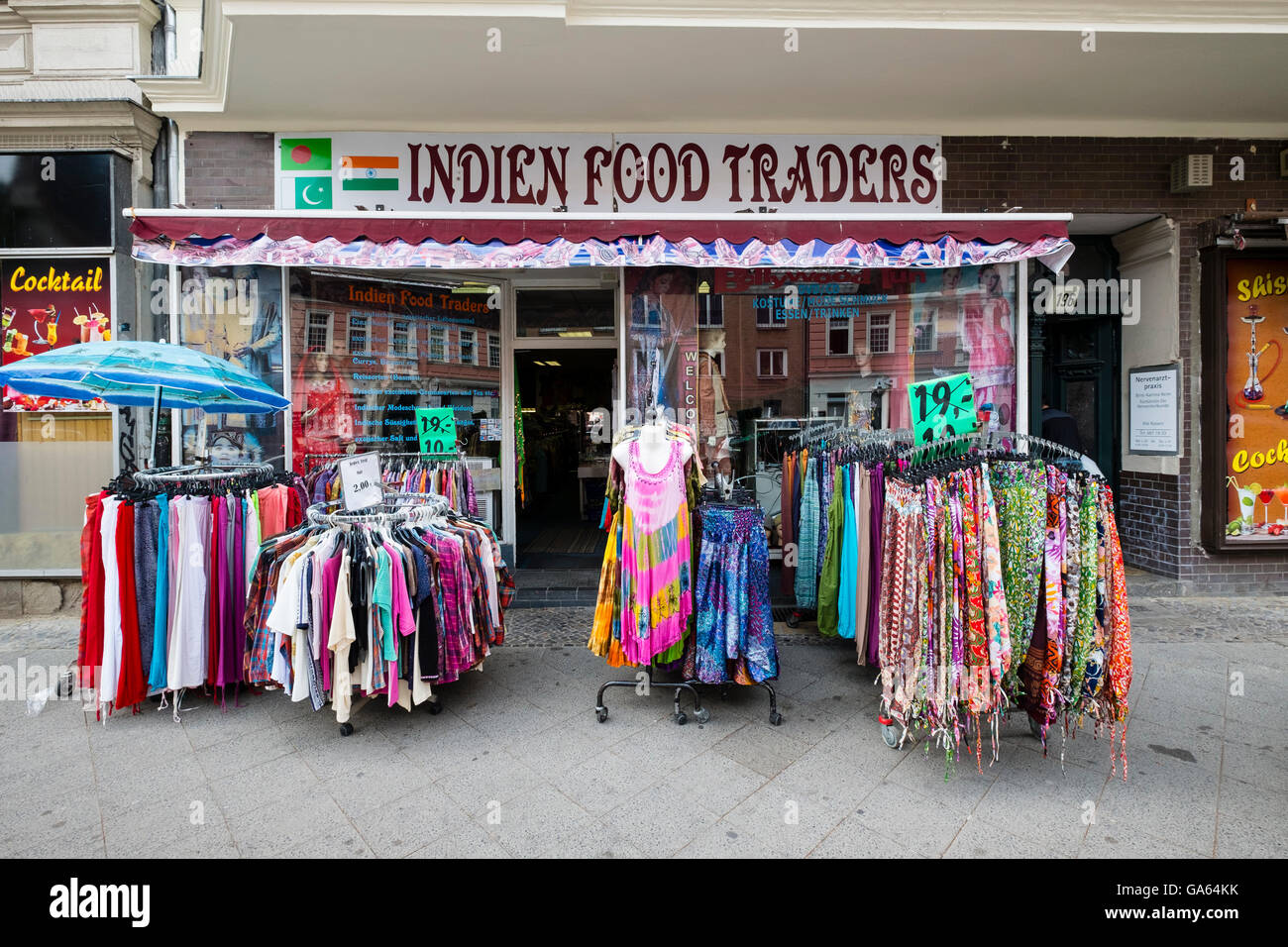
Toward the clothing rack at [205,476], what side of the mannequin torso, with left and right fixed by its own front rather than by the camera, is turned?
right

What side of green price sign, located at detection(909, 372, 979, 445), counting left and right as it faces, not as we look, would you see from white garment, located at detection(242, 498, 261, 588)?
right

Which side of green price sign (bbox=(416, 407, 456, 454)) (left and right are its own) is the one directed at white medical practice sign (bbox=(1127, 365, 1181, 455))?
left

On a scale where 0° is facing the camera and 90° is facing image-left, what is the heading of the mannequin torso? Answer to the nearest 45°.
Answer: approximately 0°

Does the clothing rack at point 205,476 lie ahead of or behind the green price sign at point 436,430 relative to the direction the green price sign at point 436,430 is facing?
ahead

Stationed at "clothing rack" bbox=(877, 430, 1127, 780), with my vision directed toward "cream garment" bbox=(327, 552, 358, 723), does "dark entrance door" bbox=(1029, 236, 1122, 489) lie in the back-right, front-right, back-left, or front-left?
back-right

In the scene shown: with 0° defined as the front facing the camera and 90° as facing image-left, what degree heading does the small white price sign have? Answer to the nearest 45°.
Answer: approximately 0°
